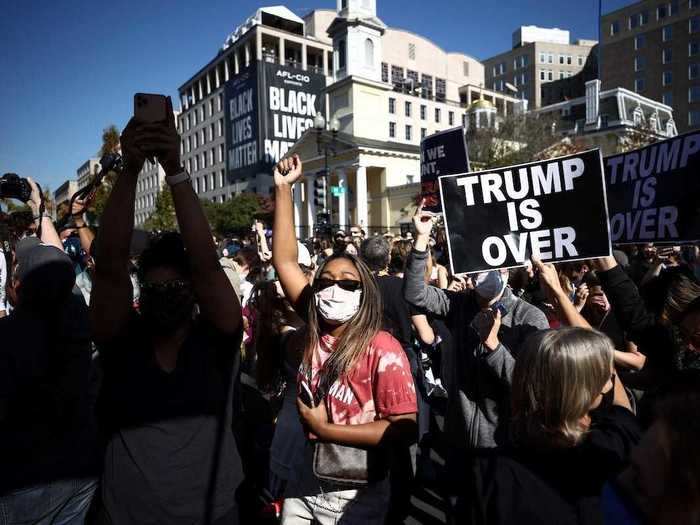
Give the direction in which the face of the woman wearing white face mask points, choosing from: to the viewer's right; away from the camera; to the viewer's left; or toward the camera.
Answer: toward the camera

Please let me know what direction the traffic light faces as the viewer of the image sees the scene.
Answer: facing the viewer and to the left of the viewer

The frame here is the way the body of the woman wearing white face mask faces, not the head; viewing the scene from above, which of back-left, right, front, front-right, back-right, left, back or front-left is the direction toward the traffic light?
back-right

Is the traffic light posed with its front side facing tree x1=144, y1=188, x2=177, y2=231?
no

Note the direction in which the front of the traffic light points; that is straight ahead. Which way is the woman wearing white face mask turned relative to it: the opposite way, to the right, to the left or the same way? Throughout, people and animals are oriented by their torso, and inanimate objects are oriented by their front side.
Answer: the same way

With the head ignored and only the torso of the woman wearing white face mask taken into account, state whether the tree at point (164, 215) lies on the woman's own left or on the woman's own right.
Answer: on the woman's own right

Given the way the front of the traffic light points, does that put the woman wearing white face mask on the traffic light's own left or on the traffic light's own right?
on the traffic light's own left

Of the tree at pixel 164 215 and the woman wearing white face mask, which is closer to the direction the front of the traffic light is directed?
the woman wearing white face mask

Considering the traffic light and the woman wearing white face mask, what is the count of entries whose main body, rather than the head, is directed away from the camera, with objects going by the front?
0
